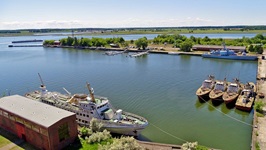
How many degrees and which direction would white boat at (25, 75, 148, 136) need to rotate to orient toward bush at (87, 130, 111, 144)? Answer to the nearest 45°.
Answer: approximately 45° to its right
